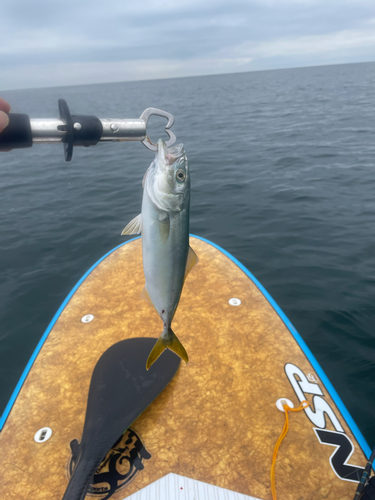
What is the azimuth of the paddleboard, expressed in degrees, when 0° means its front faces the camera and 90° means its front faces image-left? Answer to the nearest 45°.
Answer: approximately 180°
